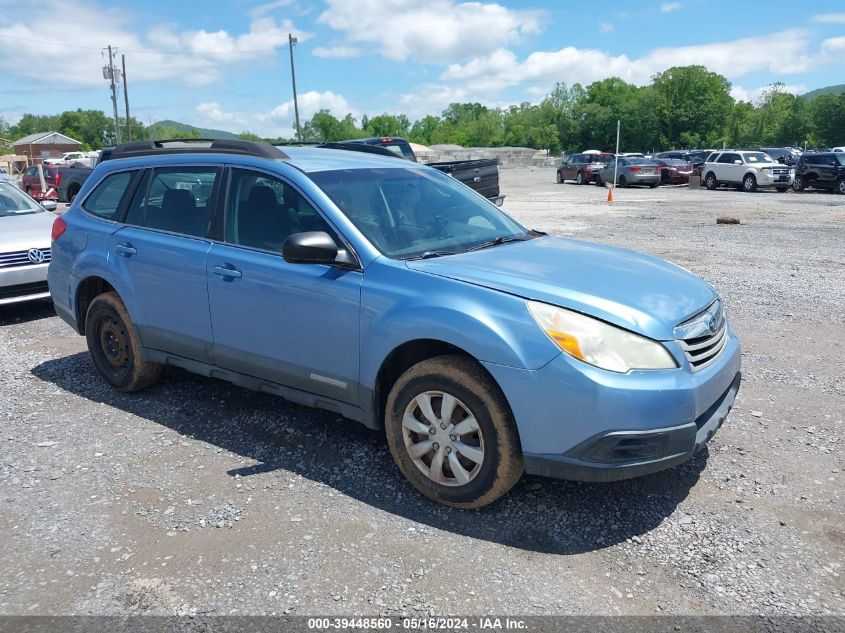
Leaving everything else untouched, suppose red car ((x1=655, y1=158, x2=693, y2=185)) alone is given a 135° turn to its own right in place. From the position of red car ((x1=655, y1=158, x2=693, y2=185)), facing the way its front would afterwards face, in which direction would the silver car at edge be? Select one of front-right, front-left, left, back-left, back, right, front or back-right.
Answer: left

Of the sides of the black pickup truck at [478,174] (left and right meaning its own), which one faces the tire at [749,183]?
right

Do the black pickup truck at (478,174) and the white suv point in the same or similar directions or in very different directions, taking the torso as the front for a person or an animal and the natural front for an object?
very different directions

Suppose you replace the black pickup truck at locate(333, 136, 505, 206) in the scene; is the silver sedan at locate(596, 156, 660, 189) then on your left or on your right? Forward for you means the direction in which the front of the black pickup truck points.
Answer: on your right

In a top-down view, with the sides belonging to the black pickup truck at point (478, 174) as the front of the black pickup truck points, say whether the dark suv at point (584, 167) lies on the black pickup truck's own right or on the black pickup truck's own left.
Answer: on the black pickup truck's own right

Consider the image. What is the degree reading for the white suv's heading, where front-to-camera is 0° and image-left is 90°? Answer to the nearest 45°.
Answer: approximately 315°

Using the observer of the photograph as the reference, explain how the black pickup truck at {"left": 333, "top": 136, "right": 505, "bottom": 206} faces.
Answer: facing away from the viewer and to the left of the viewer
